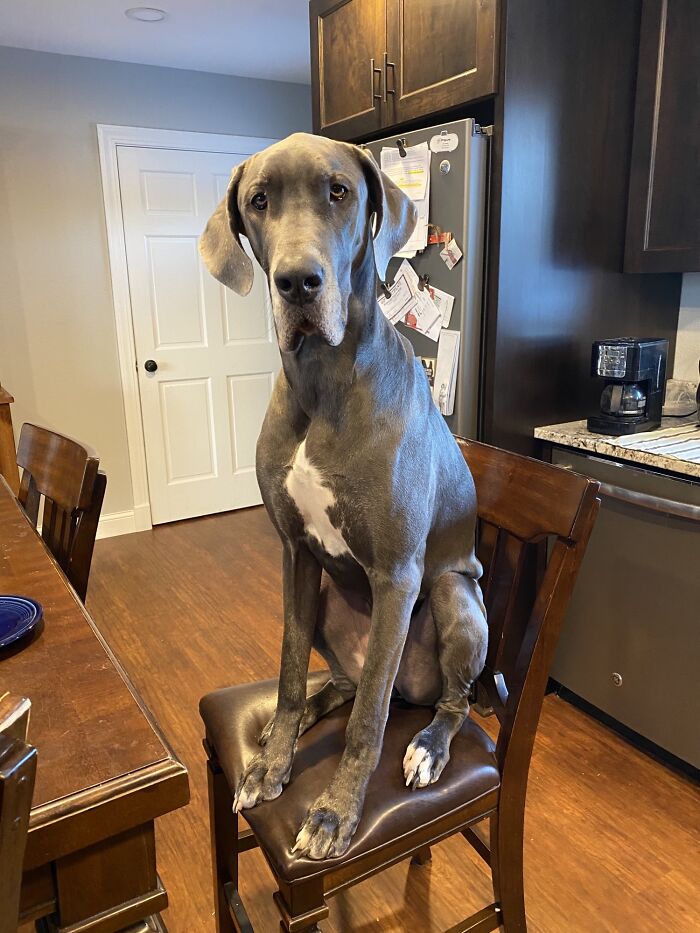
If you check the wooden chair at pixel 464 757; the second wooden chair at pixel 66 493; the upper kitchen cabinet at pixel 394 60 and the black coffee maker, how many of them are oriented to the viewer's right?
0

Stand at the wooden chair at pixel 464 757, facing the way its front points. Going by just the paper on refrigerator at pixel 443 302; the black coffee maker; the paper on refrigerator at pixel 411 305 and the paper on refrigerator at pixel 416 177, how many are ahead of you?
0

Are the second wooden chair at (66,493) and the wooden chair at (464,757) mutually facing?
no

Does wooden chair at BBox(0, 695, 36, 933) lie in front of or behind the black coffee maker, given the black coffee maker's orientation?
in front

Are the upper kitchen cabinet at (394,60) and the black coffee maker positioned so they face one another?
no

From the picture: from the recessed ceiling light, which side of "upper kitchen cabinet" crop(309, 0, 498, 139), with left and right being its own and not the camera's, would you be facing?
right

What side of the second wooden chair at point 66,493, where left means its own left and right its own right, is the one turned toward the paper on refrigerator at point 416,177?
back

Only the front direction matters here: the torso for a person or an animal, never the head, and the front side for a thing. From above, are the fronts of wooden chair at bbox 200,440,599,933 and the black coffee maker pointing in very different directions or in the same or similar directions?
same or similar directions

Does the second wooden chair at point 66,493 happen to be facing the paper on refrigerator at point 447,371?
no

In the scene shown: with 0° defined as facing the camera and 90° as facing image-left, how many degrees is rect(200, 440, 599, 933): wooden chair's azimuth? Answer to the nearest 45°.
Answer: approximately 45°

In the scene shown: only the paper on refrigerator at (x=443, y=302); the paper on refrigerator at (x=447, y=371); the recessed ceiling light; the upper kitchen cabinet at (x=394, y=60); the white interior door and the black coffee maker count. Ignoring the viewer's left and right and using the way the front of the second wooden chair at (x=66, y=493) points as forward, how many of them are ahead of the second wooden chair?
0

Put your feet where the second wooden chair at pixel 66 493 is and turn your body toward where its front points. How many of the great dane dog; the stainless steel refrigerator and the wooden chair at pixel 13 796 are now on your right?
0

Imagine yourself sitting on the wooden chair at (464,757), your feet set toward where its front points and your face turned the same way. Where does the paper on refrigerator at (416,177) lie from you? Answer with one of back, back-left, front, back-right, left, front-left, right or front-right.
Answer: back-right

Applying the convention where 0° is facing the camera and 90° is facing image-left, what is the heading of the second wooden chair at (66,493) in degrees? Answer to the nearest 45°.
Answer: approximately 45°

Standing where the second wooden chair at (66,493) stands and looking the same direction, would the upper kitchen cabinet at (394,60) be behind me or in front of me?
behind
